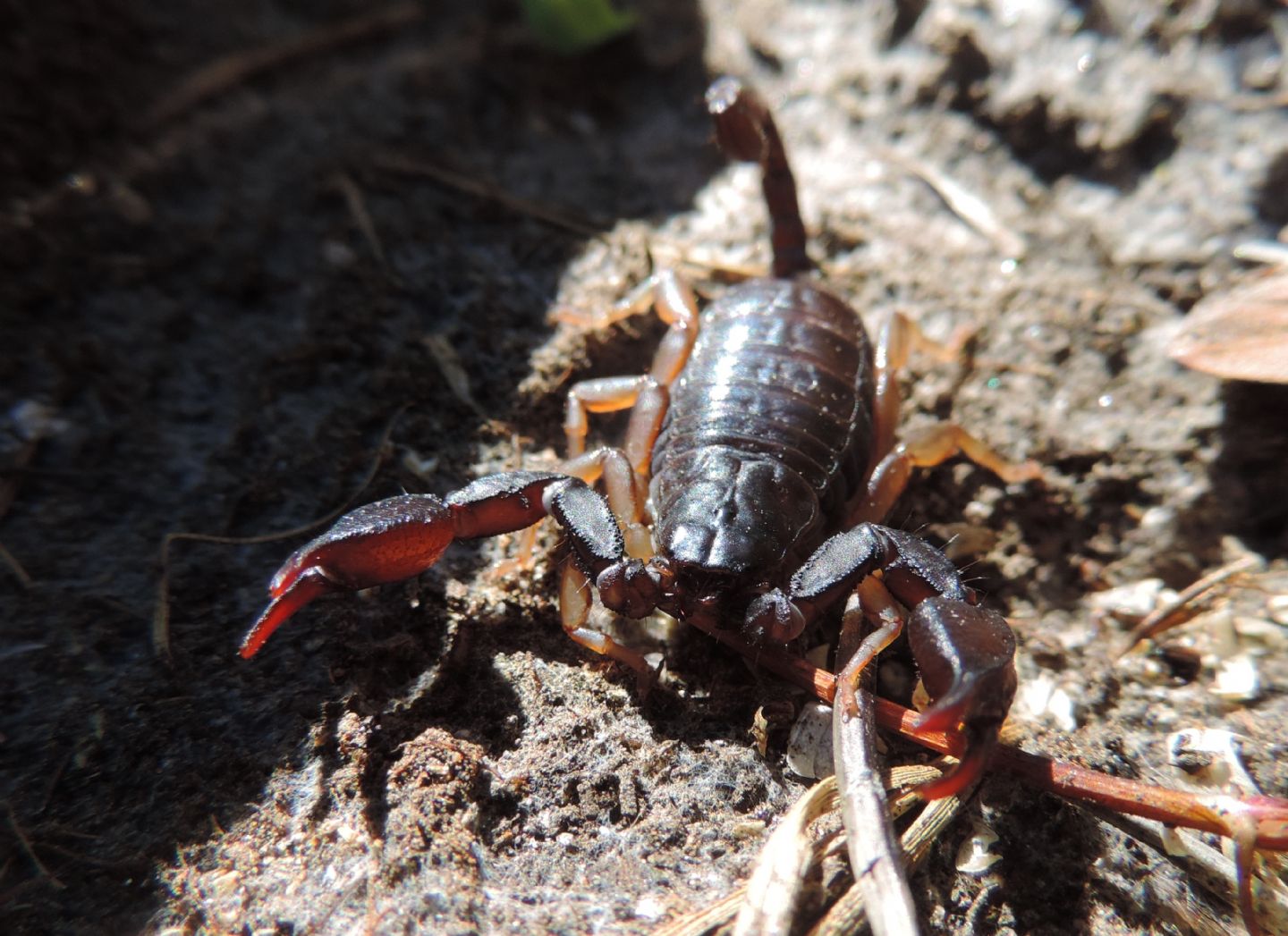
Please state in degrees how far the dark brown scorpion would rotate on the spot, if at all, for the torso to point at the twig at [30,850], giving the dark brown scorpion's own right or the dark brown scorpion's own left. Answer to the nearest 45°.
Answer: approximately 45° to the dark brown scorpion's own right

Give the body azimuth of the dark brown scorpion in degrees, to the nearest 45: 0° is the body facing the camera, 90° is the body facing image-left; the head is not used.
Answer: approximately 0°

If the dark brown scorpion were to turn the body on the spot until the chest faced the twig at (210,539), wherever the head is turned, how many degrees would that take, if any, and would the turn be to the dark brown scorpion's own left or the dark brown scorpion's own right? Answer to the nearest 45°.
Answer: approximately 90° to the dark brown scorpion's own right

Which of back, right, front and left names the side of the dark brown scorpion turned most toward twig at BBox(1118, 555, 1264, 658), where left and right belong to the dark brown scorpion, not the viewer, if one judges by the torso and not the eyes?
left

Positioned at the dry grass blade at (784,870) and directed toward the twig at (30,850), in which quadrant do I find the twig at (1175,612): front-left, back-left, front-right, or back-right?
back-right

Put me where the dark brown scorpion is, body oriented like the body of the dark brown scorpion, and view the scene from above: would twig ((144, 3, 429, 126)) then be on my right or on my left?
on my right

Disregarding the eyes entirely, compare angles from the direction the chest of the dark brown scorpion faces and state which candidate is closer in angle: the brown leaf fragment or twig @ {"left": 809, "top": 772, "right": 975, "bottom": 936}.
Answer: the twig
